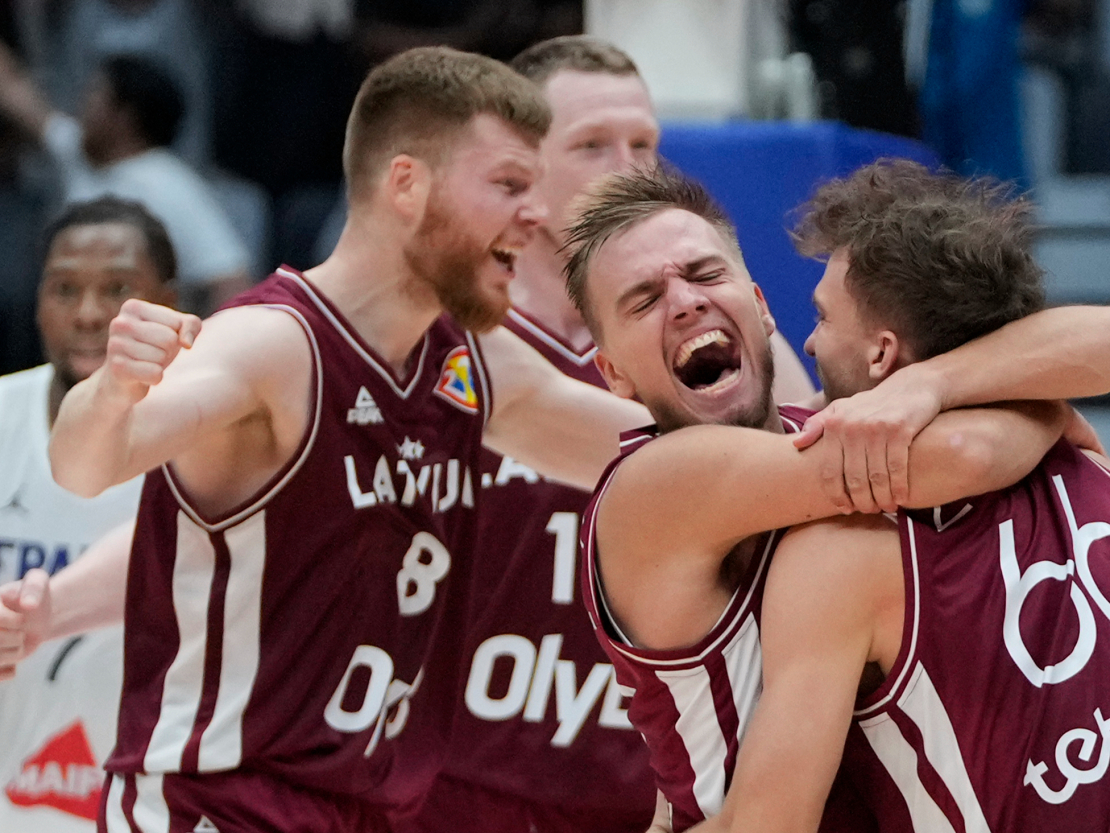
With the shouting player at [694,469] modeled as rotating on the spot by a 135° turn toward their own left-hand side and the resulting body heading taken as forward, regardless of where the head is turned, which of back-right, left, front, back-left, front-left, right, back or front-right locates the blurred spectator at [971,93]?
front-right

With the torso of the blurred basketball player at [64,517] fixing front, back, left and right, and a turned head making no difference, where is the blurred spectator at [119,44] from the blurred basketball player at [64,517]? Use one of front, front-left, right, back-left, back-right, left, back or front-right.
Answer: back

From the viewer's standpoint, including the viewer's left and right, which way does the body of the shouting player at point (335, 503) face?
facing the viewer and to the right of the viewer

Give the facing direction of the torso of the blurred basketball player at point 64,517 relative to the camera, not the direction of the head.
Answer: toward the camera

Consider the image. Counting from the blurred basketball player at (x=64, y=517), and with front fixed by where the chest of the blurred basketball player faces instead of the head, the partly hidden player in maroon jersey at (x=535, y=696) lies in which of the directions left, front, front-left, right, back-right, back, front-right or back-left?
front-left

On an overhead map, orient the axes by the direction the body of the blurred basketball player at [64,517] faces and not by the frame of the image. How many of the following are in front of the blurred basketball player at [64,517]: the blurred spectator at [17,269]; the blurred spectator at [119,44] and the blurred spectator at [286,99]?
0

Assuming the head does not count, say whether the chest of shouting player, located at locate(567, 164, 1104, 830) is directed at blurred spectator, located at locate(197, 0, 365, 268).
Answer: no

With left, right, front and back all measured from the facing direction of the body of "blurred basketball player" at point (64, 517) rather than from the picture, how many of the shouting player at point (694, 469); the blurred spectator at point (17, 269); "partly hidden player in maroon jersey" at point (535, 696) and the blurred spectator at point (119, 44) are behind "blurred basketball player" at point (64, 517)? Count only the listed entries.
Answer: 2

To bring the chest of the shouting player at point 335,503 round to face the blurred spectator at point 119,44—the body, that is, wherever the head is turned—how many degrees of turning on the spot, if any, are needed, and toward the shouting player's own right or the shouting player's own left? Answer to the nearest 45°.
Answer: approximately 135° to the shouting player's own left

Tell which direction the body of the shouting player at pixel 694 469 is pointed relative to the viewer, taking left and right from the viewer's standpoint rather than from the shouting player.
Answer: facing to the right of the viewer

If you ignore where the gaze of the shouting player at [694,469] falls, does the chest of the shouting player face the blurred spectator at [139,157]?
no

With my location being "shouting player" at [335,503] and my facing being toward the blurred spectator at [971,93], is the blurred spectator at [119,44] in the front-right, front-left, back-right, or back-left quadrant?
front-left

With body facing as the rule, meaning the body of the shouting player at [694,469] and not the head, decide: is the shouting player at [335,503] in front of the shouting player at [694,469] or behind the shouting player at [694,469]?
behind
